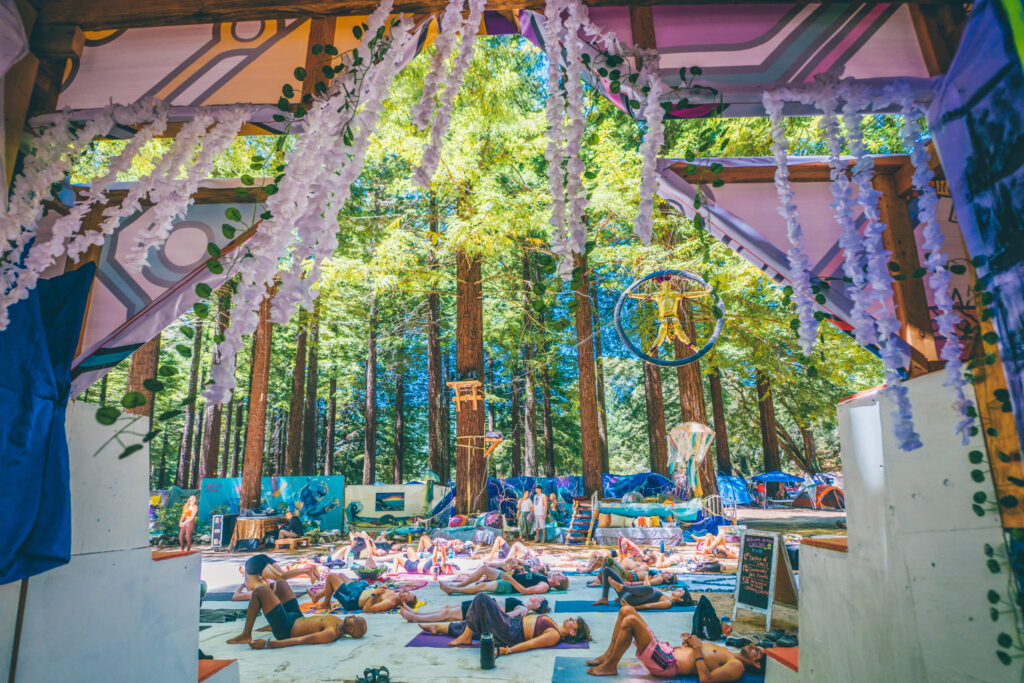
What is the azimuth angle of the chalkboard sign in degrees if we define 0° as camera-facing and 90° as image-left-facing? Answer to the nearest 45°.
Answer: approximately 45°

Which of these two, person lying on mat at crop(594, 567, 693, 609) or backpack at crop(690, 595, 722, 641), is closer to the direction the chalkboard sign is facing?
the backpack

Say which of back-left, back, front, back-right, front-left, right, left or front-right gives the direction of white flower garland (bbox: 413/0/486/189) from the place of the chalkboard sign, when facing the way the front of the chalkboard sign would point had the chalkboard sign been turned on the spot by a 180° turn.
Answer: back-right

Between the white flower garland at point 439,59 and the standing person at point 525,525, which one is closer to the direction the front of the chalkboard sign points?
the white flower garland

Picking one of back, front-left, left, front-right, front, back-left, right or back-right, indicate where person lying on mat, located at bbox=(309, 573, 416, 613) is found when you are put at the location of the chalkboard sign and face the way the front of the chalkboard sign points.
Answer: front-right

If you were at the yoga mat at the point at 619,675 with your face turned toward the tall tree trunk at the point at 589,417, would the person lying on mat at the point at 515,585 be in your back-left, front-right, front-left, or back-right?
front-left

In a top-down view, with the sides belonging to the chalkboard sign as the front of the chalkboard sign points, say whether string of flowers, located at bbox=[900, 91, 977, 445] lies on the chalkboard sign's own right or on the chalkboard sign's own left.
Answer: on the chalkboard sign's own left

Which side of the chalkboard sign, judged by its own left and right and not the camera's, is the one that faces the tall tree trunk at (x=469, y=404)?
right

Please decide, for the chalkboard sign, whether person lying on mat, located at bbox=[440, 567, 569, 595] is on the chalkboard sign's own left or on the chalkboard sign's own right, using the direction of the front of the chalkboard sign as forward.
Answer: on the chalkboard sign's own right

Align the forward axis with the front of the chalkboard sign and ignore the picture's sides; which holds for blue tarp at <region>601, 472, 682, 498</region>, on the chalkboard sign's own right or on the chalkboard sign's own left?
on the chalkboard sign's own right

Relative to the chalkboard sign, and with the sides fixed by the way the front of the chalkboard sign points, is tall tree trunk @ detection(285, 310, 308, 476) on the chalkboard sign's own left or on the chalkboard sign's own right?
on the chalkboard sign's own right

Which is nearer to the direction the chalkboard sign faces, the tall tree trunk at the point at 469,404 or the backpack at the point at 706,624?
the backpack

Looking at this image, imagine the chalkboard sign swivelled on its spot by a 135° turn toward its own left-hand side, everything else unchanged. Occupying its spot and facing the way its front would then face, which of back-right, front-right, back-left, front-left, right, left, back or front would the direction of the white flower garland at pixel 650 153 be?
right

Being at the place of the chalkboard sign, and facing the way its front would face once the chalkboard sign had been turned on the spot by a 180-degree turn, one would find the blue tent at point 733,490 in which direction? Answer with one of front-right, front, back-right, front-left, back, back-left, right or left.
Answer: front-left

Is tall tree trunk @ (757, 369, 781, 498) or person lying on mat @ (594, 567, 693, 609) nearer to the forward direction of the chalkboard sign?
the person lying on mat

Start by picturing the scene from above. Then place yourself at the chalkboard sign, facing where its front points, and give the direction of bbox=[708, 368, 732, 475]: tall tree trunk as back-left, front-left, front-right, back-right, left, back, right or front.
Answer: back-right
